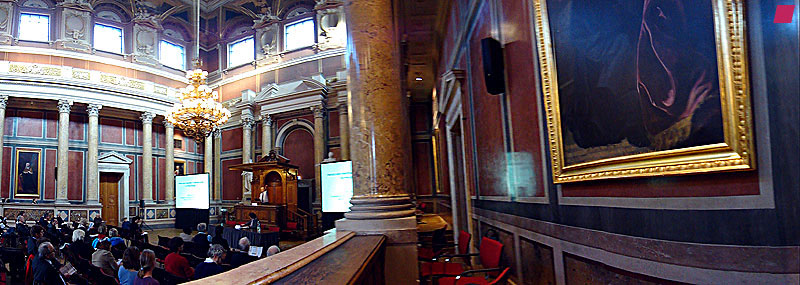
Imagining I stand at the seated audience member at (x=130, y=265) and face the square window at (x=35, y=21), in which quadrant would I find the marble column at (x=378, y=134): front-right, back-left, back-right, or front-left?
back-right

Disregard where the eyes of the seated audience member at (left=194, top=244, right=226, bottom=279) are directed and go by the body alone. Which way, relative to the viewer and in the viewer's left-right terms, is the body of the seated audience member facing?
facing away from the viewer and to the right of the viewer

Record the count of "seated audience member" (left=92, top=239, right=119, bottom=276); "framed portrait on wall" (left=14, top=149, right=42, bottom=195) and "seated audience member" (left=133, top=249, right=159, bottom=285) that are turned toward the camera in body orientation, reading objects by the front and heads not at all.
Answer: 1

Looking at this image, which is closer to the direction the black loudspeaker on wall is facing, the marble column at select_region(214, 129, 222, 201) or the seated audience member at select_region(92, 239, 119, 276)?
the seated audience member

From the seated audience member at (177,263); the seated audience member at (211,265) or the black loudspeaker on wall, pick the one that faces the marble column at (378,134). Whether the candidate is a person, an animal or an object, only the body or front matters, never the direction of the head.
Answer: the black loudspeaker on wall

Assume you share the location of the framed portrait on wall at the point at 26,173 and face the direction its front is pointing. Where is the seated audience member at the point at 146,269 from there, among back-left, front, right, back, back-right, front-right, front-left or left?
front

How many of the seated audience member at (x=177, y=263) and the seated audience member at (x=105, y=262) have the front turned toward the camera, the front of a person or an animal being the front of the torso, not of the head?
0

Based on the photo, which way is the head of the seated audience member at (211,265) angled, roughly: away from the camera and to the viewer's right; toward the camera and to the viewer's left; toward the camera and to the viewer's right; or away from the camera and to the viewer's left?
away from the camera and to the viewer's right

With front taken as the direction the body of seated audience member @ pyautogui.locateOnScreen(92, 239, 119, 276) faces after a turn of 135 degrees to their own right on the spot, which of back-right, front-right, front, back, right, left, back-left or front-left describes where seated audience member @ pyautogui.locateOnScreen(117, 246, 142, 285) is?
front

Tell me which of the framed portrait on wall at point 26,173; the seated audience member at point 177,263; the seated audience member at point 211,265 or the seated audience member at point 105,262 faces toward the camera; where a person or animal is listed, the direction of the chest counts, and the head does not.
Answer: the framed portrait on wall

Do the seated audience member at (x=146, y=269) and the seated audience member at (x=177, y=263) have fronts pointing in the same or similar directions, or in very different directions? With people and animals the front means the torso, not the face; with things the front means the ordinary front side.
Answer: same or similar directions

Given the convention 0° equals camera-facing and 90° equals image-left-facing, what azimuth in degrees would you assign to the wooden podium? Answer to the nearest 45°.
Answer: approximately 45°

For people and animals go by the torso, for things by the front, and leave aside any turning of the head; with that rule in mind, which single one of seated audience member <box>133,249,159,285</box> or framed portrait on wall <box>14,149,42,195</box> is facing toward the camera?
the framed portrait on wall

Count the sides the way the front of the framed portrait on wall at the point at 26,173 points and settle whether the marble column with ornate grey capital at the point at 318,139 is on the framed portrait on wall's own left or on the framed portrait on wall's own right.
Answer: on the framed portrait on wall's own left

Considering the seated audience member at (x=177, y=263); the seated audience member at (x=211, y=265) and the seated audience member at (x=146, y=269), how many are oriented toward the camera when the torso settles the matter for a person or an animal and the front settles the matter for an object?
0

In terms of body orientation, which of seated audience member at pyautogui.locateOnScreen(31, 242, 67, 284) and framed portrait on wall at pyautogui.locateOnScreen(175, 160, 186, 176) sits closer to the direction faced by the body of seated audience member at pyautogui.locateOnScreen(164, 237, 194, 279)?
the framed portrait on wall

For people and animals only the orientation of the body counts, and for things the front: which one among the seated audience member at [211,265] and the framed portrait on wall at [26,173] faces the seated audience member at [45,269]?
the framed portrait on wall
